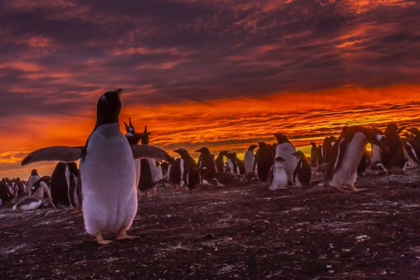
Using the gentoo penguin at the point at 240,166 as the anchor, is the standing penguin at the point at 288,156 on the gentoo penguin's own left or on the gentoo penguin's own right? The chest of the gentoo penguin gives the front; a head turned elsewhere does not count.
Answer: on the gentoo penguin's own left

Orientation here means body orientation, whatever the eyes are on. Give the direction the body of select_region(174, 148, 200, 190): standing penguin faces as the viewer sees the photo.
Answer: to the viewer's left
